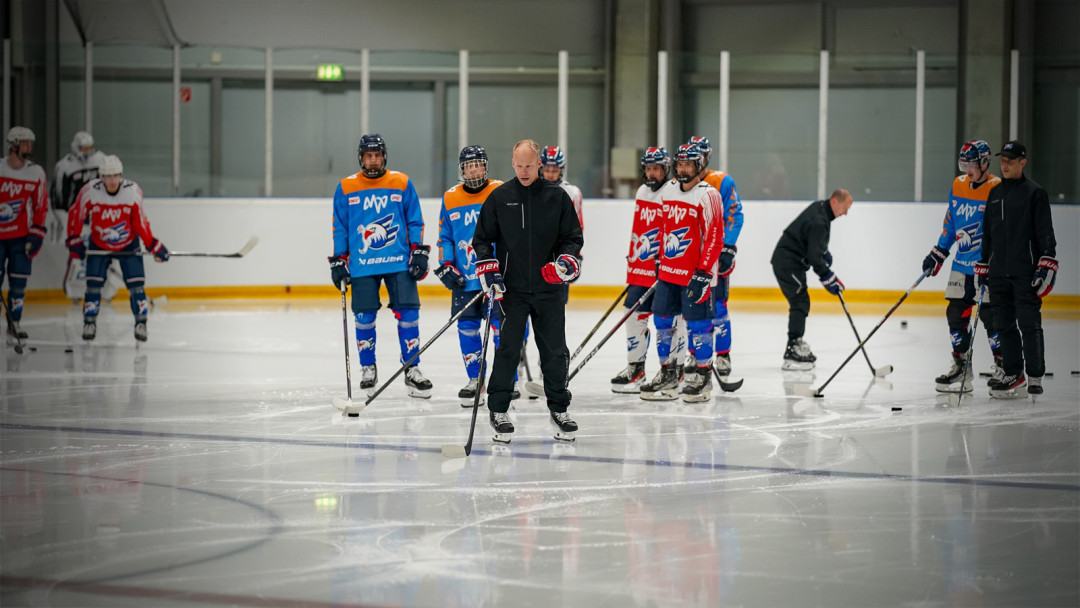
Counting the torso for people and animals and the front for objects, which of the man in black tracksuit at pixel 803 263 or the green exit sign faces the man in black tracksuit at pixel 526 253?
the green exit sign

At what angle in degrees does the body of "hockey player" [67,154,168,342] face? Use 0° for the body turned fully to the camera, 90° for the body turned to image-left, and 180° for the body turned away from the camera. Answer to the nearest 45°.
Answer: approximately 0°

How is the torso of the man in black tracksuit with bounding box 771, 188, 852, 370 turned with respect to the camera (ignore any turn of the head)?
to the viewer's right

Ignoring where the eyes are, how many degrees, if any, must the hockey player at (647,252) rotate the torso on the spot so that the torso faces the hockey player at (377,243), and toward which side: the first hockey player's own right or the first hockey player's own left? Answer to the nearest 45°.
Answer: approximately 45° to the first hockey player's own right

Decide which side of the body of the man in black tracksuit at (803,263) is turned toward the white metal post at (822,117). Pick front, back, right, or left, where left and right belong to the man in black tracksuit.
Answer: left

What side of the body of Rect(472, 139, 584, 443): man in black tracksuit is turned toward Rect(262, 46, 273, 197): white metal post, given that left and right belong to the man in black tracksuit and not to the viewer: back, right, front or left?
back

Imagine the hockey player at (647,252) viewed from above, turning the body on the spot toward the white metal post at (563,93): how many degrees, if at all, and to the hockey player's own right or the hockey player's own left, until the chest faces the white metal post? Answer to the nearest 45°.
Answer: approximately 135° to the hockey player's own right

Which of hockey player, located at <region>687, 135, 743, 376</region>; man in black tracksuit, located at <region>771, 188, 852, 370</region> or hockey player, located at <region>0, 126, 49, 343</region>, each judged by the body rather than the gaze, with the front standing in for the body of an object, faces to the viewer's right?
the man in black tracksuit

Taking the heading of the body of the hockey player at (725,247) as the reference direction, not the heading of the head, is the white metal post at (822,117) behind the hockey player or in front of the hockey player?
behind

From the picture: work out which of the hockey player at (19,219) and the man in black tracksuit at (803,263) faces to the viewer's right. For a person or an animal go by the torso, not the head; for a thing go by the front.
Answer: the man in black tracksuit

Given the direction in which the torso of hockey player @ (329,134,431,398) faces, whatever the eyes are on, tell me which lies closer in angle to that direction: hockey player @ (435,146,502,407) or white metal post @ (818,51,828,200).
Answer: the hockey player

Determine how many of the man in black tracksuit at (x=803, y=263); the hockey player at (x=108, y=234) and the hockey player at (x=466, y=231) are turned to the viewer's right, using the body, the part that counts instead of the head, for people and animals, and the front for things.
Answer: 1

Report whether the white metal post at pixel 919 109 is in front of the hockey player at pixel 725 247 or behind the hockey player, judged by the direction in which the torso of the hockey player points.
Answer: behind

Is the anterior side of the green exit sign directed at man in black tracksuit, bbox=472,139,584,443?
yes

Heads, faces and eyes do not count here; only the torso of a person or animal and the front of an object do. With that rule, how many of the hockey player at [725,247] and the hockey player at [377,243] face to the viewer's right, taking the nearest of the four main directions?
0

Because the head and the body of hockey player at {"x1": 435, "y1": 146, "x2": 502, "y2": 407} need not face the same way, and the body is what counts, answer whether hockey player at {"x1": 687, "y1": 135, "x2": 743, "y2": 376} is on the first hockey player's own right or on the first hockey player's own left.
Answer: on the first hockey player's own left
